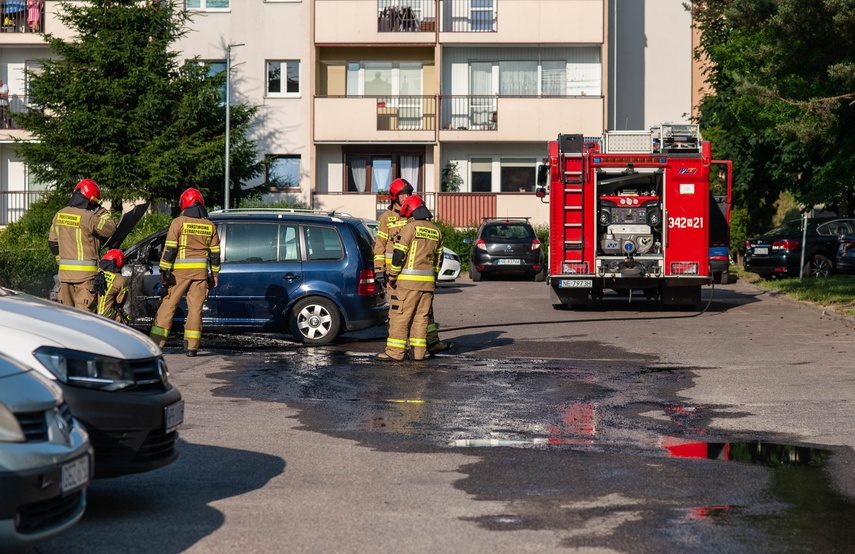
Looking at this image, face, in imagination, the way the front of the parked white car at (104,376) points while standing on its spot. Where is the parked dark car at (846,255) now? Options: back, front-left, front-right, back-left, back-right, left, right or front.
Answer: left

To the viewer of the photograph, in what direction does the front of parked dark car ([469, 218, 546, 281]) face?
facing away from the viewer

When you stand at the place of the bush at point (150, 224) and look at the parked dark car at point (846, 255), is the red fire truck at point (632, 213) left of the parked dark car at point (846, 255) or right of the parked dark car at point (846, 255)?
right

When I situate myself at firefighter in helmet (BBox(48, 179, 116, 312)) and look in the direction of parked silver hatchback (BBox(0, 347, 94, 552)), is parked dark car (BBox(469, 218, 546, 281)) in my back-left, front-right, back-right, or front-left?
back-left

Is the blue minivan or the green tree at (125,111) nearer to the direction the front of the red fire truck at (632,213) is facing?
the green tree

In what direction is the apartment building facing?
toward the camera

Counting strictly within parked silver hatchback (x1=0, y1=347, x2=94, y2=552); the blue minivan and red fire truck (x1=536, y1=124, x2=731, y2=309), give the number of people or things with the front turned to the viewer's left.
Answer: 1

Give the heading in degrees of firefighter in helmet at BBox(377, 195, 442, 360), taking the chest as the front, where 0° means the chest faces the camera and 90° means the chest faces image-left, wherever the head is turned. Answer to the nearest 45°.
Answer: approximately 135°

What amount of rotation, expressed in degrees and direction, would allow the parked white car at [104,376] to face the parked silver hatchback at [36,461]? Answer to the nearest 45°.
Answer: approximately 45° to its right

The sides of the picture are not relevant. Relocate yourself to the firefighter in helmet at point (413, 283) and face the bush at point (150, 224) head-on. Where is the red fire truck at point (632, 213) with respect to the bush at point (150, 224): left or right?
right

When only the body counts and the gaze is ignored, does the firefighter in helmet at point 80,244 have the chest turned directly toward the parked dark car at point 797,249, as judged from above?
yes

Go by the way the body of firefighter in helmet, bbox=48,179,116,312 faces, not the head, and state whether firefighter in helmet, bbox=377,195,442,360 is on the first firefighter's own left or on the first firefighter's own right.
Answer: on the first firefighter's own right

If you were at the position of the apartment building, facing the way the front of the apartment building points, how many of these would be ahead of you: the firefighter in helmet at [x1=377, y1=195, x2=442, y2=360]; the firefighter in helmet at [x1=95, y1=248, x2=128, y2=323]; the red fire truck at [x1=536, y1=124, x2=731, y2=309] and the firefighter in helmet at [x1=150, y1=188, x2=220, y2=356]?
4

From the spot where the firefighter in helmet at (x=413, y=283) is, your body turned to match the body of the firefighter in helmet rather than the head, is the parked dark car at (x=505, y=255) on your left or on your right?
on your right

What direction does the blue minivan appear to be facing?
to the viewer's left
